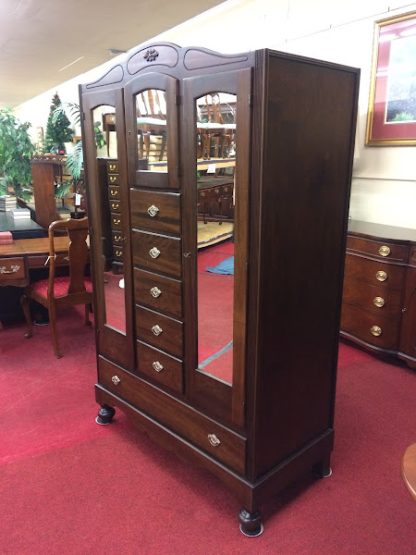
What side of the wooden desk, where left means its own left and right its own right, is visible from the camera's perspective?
front

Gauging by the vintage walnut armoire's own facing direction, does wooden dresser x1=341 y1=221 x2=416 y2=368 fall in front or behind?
behind

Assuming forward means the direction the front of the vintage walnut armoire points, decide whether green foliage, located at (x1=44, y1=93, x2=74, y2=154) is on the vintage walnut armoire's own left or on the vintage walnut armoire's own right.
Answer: on the vintage walnut armoire's own right

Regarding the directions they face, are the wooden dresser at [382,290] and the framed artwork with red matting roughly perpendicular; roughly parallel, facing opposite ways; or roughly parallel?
roughly parallel

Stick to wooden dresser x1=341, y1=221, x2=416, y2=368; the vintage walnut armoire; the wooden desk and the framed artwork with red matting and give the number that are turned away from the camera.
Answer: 0

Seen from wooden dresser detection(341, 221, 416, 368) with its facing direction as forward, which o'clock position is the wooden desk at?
The wooden desk is roughly at 1 o'clock from the wooden dresser.

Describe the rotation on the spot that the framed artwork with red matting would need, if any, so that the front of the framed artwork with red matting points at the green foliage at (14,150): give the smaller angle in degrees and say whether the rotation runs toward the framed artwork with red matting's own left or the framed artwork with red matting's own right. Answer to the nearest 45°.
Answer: approximately 45° to the framed artwork with red matting's own right

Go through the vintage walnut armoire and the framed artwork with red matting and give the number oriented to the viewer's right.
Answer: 0

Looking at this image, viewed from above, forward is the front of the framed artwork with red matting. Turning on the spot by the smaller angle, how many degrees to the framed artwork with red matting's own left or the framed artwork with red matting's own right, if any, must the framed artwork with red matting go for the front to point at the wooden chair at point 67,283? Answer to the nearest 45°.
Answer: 0° — it already faces it

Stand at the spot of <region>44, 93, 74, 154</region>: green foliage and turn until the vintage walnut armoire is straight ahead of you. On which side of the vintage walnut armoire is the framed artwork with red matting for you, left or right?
left

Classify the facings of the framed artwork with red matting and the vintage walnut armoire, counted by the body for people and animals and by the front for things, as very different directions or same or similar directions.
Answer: same or similar directions

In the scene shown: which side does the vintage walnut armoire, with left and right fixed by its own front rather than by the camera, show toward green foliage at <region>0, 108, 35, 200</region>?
right

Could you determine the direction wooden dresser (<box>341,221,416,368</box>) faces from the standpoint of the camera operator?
facing the viewer and to the left of the viewer

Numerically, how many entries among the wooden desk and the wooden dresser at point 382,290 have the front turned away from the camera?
0

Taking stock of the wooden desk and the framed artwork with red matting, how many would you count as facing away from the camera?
0

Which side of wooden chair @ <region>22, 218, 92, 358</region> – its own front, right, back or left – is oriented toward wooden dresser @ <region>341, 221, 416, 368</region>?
back

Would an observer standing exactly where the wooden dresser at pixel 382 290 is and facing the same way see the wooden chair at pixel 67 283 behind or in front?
in front
